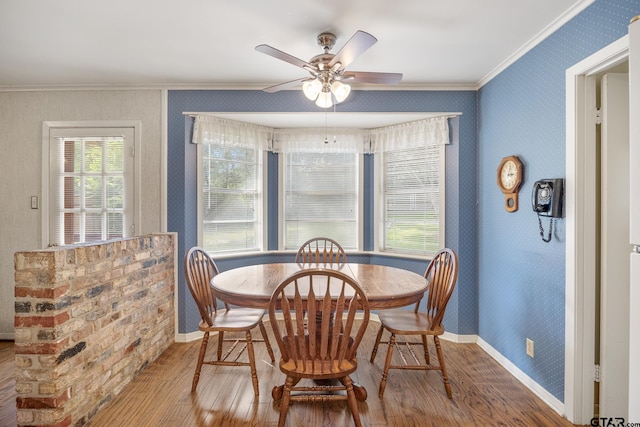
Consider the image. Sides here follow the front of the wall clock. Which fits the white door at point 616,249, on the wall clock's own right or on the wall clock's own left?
on the wall clock's own left

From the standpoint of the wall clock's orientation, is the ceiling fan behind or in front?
in front

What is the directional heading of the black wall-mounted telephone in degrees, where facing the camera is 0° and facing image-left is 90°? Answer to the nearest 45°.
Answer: approximately 45°

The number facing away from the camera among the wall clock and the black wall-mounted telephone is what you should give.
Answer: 0

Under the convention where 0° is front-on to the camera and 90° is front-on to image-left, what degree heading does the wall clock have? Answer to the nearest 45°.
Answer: approximately 45°

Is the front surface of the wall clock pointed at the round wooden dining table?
yes

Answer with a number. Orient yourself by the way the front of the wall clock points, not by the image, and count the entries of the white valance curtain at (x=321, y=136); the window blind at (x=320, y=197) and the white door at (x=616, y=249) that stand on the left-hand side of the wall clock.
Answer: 1

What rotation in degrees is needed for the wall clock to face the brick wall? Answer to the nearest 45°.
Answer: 0° — it already faces it

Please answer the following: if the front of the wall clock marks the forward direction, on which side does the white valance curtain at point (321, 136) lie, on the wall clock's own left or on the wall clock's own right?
on the wall clock's own right

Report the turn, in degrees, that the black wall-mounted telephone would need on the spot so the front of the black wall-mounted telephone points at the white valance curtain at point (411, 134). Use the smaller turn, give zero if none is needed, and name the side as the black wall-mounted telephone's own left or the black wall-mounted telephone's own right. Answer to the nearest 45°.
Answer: approximately 90° to the black wall-mounted telephone's own right
